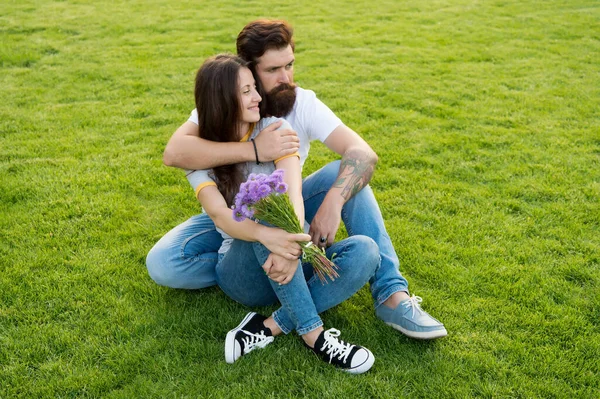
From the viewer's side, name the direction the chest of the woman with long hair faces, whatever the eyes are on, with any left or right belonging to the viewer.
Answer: facing the viewer and to the right of the viewer
